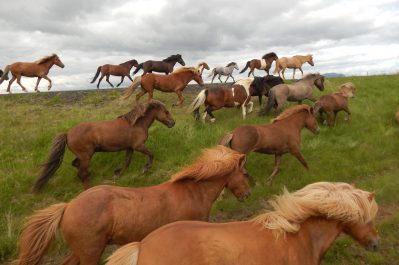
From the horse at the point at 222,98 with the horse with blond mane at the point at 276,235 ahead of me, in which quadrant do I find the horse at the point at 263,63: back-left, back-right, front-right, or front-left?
back-left

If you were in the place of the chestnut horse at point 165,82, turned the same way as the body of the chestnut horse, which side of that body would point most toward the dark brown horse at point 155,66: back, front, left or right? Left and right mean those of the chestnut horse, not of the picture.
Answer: left

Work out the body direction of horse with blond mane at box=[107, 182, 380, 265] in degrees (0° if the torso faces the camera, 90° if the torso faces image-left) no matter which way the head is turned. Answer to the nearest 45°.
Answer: approximately 270°

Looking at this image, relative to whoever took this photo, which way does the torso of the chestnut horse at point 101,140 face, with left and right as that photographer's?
facing to the right of the viewer

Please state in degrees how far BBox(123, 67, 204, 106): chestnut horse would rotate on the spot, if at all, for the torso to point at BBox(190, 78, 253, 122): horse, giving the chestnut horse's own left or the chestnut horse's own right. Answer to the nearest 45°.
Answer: approximately 45° to the chestnut horse's own right

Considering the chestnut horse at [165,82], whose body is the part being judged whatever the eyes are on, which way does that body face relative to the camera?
to the viewer's right

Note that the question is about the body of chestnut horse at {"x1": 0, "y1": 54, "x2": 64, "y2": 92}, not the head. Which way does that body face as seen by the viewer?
to the viewer's right

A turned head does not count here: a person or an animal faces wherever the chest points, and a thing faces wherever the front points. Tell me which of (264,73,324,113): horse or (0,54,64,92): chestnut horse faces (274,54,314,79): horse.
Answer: the chestnut horse

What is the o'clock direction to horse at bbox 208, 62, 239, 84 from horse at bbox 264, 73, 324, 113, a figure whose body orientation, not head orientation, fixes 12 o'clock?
horse at bbox 208, 62, 239, 84 is roughly at 8 o'clock from horse at bbox 264, 73, 324, 113.

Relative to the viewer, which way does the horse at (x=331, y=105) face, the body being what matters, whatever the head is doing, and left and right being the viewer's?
facing away from the viewer and to the right of the viewer

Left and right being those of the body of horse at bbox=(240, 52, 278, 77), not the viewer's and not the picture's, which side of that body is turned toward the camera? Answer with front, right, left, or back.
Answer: right

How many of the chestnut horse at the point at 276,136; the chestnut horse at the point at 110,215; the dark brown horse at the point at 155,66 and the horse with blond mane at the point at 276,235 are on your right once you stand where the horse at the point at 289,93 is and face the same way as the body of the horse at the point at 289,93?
3

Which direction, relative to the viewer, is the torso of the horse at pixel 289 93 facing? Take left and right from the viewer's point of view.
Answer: facing to the right of the viewer

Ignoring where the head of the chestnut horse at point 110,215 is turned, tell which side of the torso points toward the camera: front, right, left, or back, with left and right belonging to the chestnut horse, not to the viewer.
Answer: right

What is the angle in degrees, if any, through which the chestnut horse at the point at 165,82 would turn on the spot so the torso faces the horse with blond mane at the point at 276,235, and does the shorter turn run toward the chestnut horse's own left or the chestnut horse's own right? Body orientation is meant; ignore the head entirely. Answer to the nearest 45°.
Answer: approximately 90° to the chestnut horse's own right
